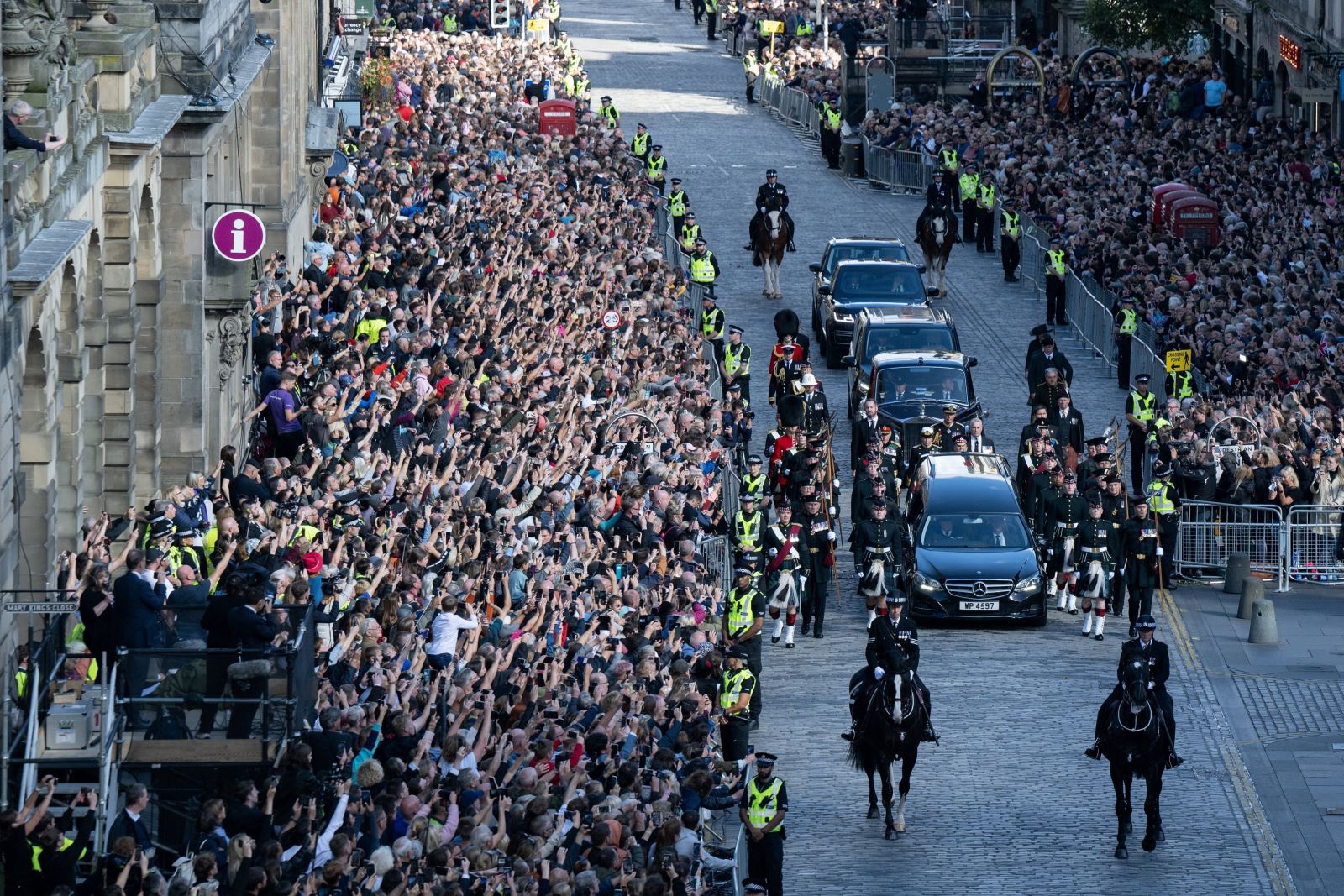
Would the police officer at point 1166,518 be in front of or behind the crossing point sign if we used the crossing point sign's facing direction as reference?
in front

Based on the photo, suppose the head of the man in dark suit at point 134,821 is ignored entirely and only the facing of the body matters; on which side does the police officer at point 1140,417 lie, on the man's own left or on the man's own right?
on the man's own left

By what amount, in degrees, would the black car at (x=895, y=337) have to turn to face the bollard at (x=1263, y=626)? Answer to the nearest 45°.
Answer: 0° — it already faces it

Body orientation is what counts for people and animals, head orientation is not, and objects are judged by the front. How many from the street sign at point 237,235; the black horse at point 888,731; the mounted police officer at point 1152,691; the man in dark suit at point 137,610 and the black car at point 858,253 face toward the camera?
4

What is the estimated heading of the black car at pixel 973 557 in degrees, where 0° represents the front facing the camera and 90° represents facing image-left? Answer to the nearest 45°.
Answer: approximately 0°

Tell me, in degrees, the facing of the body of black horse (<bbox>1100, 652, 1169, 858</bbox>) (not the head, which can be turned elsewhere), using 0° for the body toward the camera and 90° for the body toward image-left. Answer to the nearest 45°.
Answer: approximately 0°
